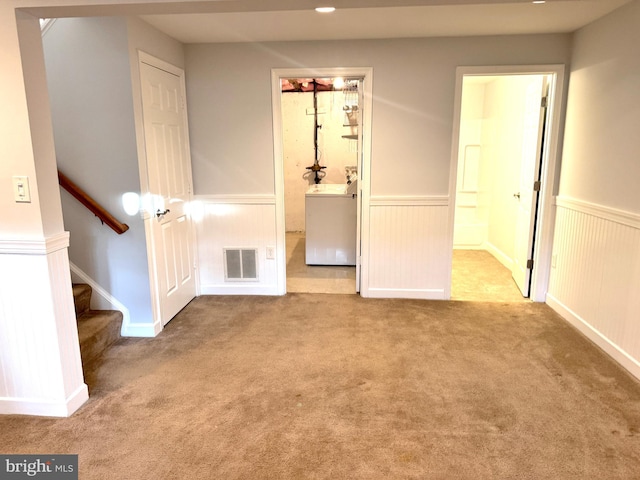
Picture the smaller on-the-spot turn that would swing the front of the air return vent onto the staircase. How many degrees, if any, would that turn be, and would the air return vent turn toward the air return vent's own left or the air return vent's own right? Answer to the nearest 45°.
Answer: approximately 45° to the air return vent's own right

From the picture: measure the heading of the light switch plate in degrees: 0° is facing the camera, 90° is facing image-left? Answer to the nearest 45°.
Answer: approximately 0°

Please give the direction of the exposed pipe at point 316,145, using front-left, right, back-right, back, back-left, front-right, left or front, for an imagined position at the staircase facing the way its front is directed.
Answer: front-left

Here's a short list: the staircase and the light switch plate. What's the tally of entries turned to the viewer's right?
1

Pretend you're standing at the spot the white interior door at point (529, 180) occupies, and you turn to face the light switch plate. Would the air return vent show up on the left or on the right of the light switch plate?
right

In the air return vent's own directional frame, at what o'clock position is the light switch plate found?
The light switch plate is roughly at 1 o'clock from the air return vent.

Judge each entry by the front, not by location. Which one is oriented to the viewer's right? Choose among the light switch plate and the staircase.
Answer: the staircase

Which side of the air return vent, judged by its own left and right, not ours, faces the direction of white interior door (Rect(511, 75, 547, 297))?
left

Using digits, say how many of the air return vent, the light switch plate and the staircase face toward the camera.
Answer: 2

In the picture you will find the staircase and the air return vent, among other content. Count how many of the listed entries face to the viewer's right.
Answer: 1

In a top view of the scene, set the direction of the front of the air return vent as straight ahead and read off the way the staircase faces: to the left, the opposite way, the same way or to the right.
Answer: to the left

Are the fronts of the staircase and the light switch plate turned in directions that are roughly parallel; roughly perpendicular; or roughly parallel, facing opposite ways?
roughly perpendicular

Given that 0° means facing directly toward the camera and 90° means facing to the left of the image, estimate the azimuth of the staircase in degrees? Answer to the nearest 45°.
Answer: approximately 270°
